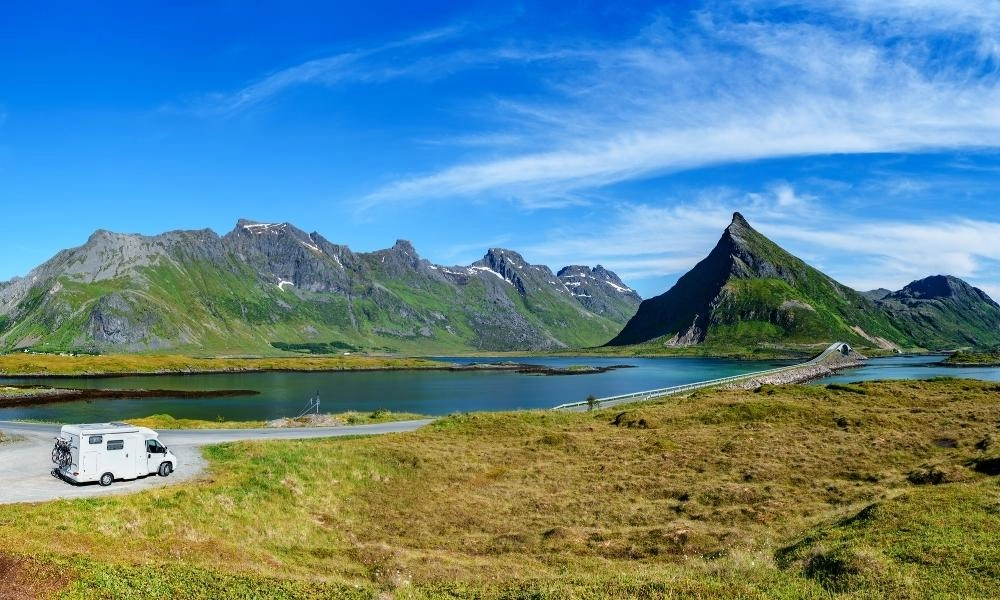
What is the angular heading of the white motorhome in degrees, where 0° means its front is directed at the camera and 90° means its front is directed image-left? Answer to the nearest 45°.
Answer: approximately 225°
